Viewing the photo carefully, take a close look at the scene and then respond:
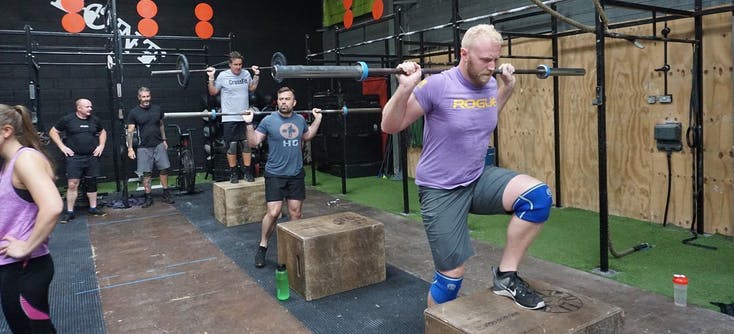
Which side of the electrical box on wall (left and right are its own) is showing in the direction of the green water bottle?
front

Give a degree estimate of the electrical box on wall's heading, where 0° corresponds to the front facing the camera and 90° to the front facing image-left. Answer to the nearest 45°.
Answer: approximately 45°

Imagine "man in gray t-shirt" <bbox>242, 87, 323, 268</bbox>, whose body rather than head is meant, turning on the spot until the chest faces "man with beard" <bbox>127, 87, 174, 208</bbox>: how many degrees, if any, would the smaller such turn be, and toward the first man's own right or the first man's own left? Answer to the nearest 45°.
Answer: approximately 135° to the first man's own right

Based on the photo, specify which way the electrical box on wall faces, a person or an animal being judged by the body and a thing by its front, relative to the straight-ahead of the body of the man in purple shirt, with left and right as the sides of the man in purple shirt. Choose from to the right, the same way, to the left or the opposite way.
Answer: to the right

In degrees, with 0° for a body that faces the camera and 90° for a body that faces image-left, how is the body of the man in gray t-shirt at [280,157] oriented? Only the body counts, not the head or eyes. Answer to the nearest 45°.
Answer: approximately 0°

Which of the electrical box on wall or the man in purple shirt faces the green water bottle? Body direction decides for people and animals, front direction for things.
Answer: the electrical box on wall

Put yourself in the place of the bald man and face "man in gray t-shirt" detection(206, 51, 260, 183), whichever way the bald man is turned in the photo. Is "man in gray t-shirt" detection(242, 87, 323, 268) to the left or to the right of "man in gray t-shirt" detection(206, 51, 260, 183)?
right

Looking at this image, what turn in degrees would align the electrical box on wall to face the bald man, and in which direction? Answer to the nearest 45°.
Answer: approximately 45° to its right

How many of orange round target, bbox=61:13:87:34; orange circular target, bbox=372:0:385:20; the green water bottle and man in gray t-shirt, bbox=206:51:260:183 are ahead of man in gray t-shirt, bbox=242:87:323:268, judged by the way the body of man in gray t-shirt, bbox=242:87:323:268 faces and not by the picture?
1

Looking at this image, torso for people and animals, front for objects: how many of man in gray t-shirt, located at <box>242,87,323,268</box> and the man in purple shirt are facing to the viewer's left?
0

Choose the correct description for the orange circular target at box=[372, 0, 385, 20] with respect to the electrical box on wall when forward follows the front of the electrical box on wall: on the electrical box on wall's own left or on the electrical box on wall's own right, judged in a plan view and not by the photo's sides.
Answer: on the electrical box on wall's own right

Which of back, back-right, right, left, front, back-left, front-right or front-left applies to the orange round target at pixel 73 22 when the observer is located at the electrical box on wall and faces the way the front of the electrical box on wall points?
front-right

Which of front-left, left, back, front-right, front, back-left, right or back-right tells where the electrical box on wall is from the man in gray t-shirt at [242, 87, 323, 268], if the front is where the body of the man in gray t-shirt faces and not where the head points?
left
